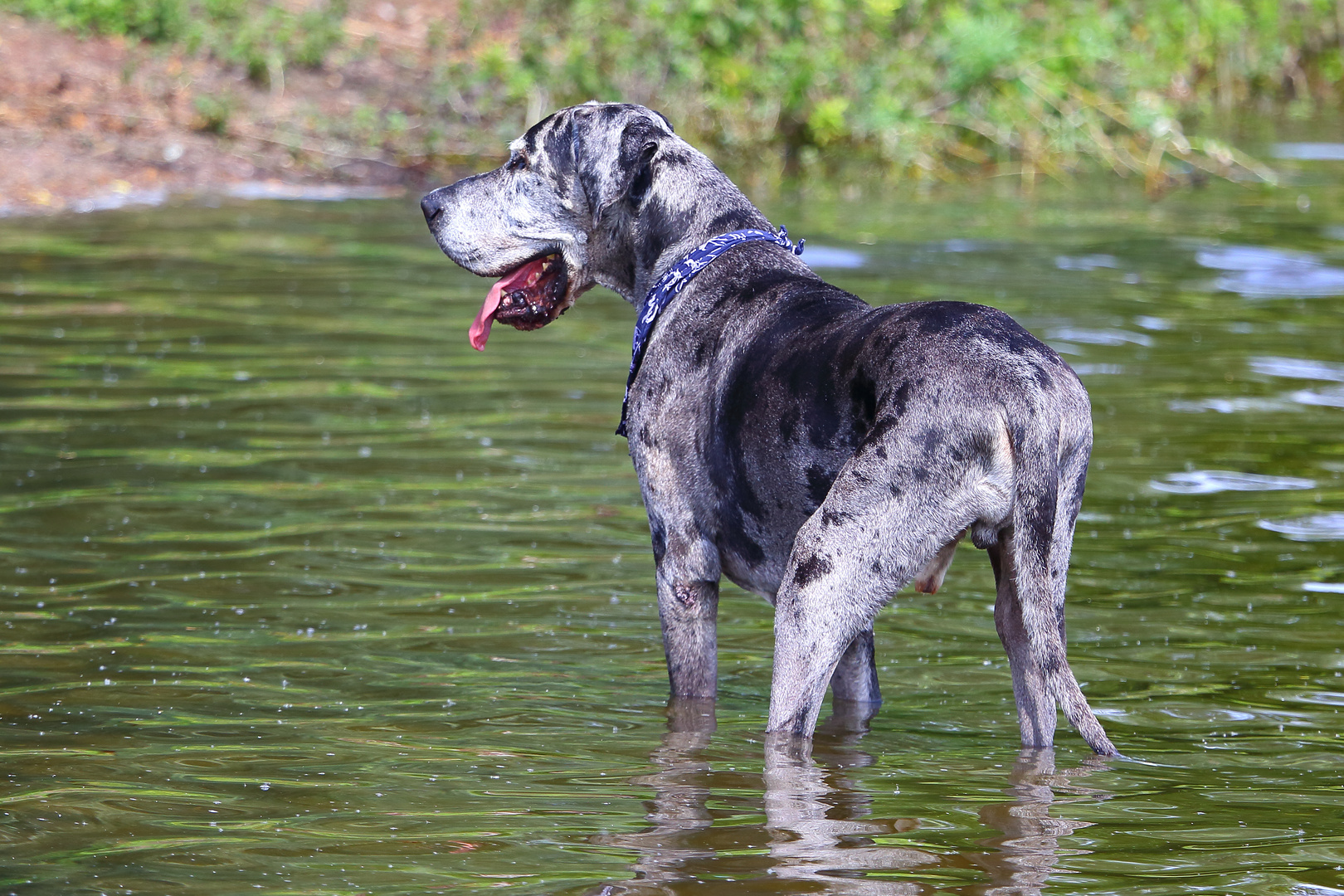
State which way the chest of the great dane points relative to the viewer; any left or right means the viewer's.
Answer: facing away from the viewer and to the left of the viewer
